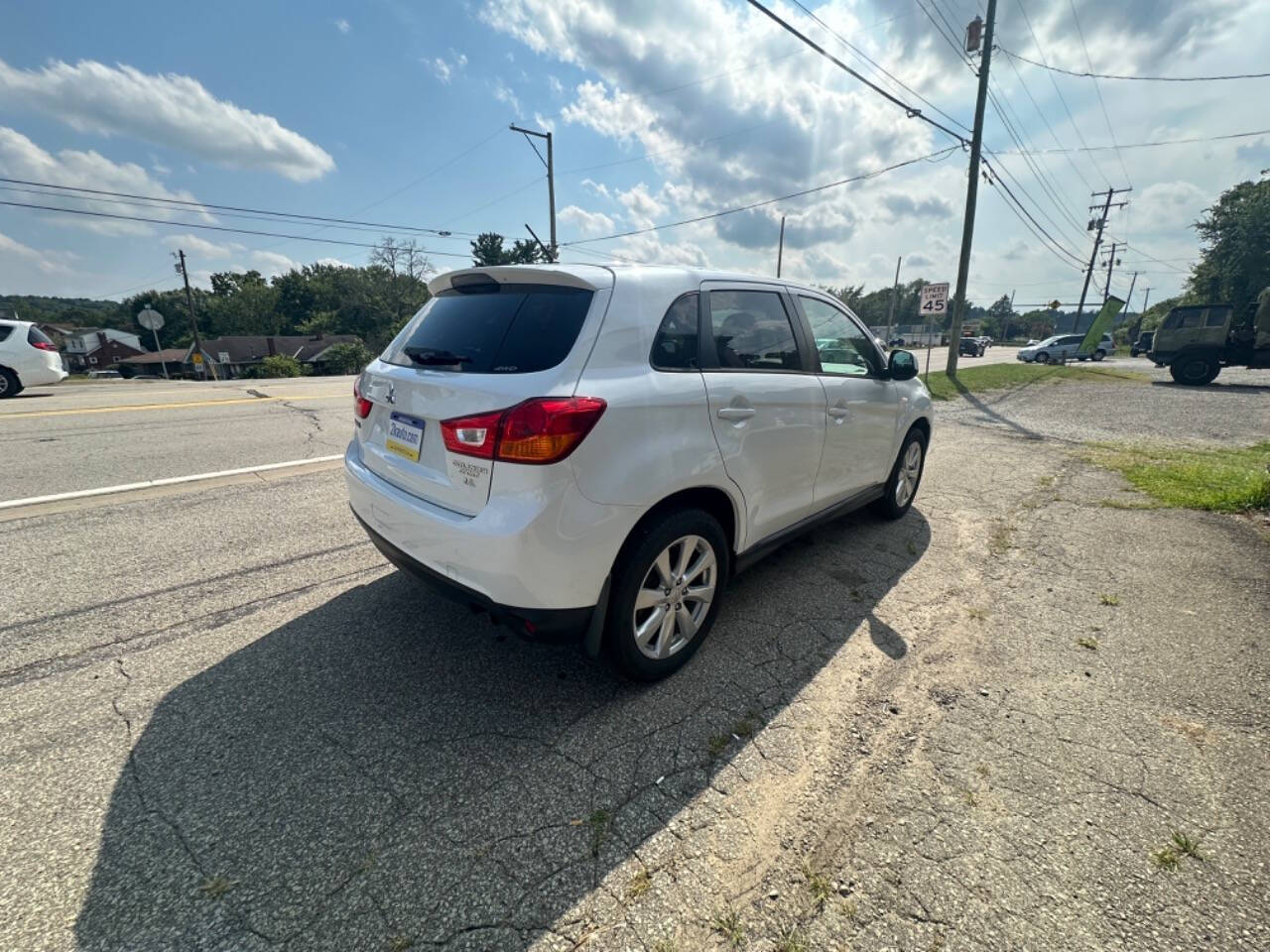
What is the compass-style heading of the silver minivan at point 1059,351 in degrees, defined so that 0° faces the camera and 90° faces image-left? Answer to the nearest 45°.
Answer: approximately 90°

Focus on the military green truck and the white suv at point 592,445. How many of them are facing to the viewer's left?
1

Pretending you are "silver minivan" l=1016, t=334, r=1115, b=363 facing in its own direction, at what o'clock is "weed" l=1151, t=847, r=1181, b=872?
The weed is roughly at 9 o'clock from the silver minivan.

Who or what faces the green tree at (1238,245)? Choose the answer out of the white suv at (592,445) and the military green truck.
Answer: the white suv

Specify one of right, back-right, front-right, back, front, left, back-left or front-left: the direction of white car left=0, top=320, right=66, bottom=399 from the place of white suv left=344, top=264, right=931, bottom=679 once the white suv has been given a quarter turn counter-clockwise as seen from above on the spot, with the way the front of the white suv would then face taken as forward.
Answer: front

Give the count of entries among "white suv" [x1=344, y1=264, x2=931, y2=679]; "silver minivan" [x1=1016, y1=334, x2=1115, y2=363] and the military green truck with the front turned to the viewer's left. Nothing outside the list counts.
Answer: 2

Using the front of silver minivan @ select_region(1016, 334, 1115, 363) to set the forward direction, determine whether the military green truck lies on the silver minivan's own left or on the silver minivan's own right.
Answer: on the silver minivan's own left

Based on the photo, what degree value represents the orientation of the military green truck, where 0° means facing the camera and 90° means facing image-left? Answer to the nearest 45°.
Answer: approximately 90°

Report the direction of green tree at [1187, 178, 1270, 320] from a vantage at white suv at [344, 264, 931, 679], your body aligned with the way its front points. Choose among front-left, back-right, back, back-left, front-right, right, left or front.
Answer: front

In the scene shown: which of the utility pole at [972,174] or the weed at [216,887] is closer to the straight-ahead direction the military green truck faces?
the utility pole

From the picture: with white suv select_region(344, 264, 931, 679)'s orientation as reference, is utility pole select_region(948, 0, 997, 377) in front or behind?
in front

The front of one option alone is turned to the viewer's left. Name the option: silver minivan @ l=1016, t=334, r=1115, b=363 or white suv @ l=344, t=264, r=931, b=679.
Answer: the silver minivan

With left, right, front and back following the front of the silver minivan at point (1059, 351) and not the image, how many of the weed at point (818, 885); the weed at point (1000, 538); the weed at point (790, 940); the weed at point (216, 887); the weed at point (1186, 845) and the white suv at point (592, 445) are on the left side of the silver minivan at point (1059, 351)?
6

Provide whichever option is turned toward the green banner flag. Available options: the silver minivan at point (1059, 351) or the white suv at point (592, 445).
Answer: the white suv

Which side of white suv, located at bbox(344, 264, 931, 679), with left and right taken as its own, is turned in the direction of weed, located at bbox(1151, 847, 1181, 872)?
right

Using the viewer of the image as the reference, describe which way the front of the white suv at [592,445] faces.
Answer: facing away from the viewer and to the right of the viewer

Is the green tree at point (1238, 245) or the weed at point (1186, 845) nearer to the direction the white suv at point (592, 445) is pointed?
the green tree

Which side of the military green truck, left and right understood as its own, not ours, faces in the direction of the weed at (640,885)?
left
